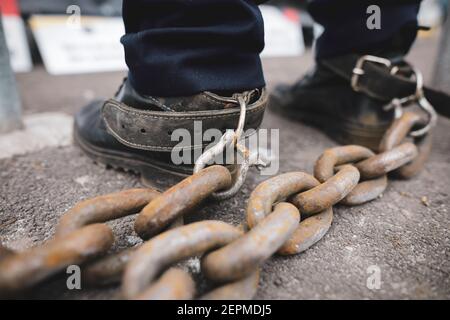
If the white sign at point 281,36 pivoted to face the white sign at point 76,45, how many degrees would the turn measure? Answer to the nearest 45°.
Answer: approximately 45° to its right

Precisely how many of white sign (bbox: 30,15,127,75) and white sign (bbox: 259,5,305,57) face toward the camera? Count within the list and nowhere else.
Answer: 2

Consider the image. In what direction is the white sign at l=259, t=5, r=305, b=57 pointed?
toward the camera

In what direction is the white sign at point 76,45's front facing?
toward the camera

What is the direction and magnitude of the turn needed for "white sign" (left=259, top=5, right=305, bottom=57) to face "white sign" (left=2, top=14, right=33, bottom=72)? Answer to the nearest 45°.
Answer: approximately 45° to its right

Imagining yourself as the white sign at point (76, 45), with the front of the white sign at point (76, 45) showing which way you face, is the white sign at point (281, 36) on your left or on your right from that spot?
on your left
